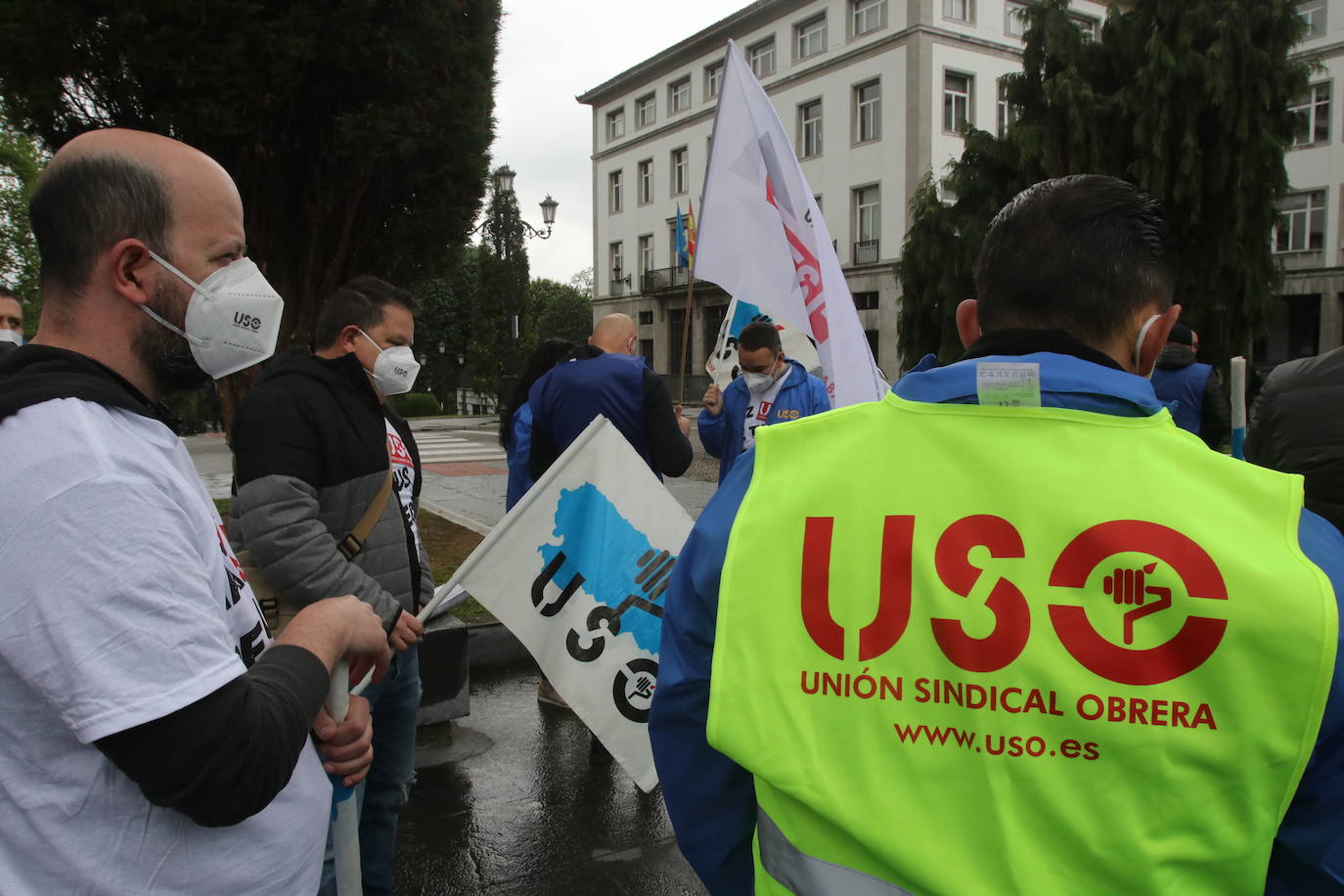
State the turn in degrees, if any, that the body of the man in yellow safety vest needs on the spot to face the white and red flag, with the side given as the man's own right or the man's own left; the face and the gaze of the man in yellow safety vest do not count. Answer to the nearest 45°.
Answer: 0° — they already face it

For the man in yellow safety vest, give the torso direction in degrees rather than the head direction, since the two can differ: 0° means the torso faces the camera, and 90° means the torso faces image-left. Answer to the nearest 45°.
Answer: approximately 180°

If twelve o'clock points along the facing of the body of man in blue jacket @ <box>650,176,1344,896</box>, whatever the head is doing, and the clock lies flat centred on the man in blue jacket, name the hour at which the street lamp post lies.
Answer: The street lamp post is roughly at 11 o'clock from the man in blue jacket.

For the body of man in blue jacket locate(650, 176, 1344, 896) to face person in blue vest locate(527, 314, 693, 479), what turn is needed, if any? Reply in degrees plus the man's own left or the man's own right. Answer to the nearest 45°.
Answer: approximately 45° to the man's own left

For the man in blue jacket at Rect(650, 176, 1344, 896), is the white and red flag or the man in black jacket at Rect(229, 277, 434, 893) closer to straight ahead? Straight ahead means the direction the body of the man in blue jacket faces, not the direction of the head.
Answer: the white and red flag

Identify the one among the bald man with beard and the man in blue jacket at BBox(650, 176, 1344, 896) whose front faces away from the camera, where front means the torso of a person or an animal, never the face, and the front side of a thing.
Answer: the man in blue jacket

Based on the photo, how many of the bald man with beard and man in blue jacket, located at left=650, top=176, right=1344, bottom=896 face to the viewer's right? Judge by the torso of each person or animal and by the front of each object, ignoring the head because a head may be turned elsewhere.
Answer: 1

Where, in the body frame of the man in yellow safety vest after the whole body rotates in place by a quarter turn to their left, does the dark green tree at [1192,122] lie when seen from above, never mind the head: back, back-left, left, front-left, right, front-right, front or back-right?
right

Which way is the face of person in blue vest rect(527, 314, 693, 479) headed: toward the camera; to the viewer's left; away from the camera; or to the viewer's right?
away from the camera

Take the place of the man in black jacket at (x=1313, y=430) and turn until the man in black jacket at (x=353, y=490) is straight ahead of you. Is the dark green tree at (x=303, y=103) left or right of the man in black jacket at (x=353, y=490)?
right

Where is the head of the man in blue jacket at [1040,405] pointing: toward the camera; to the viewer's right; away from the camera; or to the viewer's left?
away from the camera

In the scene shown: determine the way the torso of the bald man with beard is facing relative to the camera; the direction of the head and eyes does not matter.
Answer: to the viewer's right

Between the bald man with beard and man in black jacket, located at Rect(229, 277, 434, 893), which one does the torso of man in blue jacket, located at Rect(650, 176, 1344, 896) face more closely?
the man in black jacket
